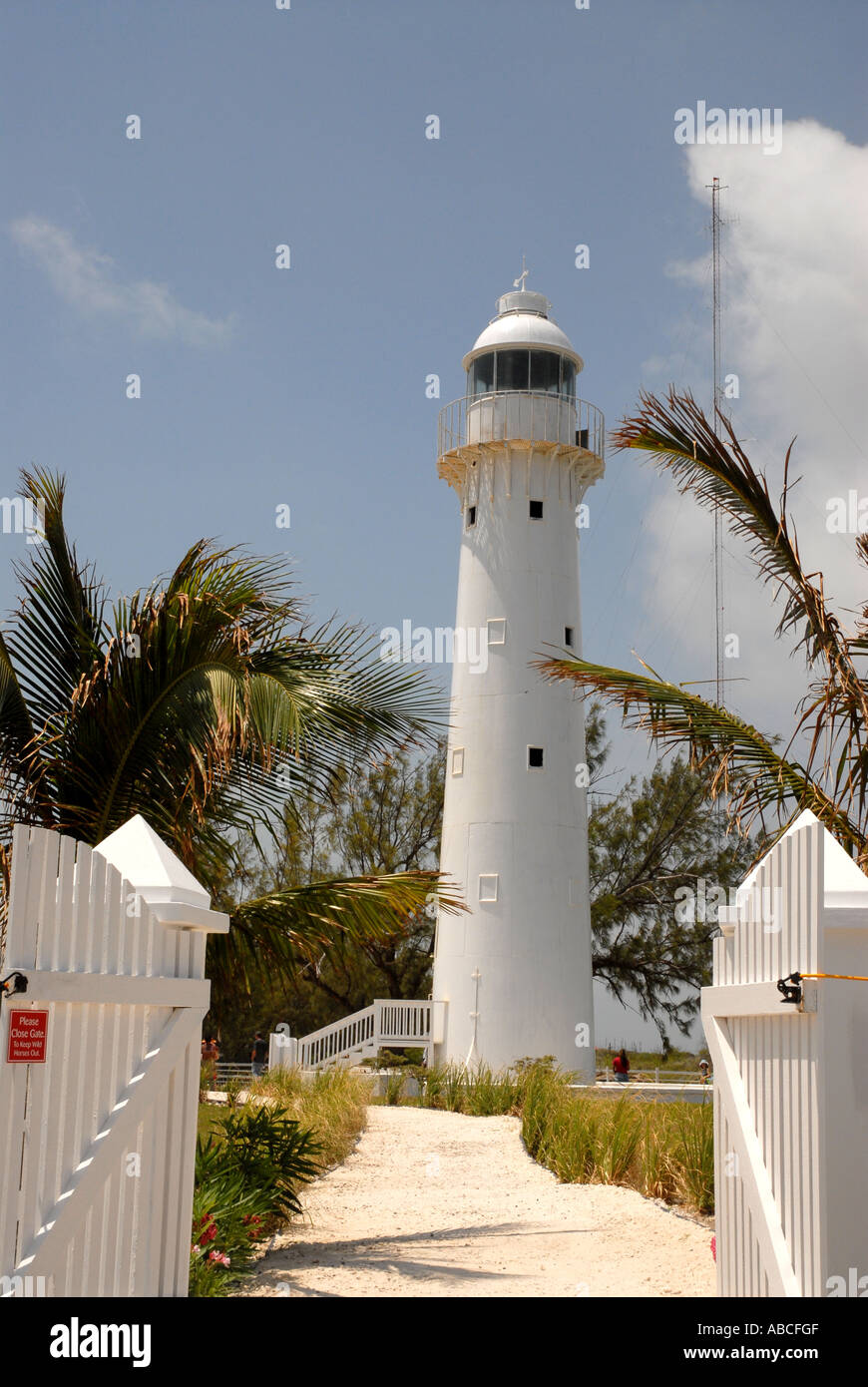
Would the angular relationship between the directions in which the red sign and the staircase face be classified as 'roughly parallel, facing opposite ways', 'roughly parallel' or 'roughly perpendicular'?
roughly perpendicular

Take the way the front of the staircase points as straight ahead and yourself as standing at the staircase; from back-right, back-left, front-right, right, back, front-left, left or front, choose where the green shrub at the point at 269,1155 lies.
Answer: left

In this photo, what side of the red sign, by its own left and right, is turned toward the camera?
front

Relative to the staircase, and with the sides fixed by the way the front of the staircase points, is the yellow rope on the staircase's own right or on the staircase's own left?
on the staircase's own left

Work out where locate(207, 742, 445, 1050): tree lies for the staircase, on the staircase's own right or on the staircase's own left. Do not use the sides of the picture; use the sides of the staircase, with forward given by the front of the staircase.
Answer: on the staircase's own right

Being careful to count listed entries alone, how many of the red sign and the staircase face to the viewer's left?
1

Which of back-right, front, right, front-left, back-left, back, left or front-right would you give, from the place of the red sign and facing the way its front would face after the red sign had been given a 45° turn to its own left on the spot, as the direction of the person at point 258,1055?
back-left

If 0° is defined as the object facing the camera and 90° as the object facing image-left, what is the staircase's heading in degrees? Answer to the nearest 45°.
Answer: approximately 90°

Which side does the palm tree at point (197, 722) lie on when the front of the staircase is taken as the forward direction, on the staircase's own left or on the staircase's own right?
on the staircase's own left

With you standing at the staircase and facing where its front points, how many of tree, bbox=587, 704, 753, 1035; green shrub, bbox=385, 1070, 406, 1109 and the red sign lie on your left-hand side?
2

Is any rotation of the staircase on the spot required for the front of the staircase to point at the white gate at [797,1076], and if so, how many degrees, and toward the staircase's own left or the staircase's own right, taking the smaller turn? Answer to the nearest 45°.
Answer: approximately 90° to the staircase's own left

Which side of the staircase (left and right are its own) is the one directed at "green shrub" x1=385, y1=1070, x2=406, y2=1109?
left
